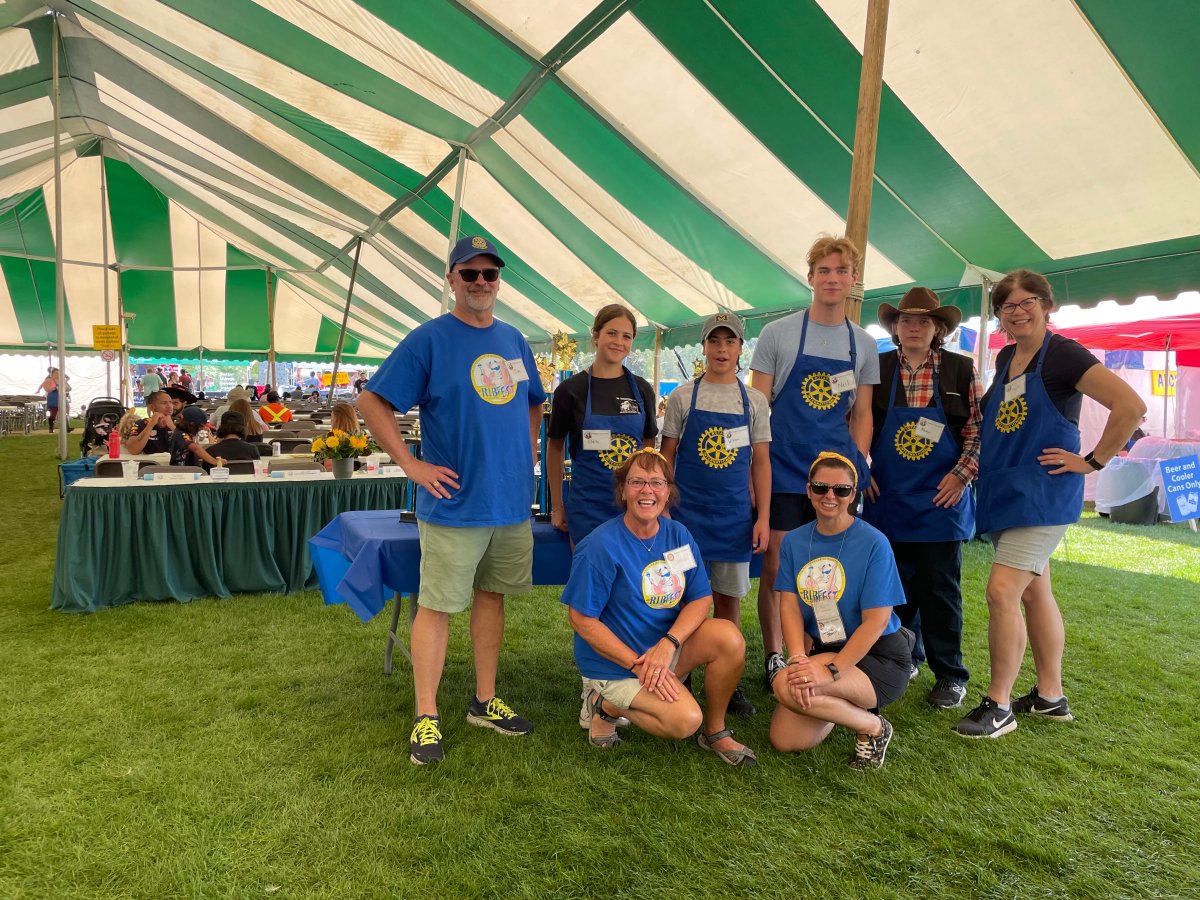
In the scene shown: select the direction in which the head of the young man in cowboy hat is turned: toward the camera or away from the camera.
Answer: toward the camera

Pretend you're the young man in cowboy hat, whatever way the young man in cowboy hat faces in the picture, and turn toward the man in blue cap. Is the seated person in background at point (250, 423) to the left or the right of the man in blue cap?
right

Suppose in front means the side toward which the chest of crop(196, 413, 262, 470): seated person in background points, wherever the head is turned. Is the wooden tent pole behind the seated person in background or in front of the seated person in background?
behind

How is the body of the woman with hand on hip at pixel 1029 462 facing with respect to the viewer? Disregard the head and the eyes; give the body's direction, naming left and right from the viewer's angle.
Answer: facing the viewer and to the left of the viewer

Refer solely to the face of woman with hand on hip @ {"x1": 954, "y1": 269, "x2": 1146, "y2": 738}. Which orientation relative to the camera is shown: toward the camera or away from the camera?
toward the camera

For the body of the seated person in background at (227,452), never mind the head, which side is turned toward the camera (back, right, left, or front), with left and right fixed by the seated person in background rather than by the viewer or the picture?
back

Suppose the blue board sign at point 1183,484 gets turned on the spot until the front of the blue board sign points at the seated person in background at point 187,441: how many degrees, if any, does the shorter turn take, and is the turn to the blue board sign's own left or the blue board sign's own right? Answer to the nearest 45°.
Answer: approximately 45° to the blue board sign's own right

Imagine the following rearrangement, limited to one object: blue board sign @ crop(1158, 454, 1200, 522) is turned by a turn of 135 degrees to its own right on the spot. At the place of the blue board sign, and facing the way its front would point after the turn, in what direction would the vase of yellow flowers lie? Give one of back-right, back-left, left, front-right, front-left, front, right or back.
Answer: left

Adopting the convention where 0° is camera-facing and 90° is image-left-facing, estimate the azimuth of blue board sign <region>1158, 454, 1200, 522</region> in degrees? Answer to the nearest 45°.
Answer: approximately 0°
